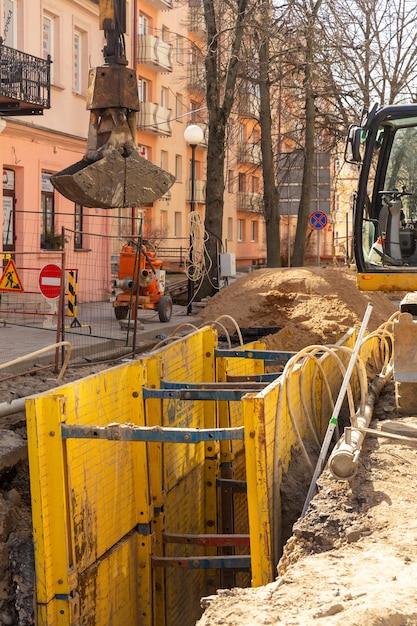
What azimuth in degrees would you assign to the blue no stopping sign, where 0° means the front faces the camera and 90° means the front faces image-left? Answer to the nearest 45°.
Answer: approximately 0°

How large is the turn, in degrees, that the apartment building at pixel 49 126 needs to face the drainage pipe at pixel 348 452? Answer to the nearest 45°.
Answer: approximately 45° to its right

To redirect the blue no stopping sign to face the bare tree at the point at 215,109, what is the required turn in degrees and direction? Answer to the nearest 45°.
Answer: approximately 45° to its right

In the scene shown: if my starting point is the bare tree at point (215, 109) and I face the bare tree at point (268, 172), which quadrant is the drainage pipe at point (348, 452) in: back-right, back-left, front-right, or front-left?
back-right

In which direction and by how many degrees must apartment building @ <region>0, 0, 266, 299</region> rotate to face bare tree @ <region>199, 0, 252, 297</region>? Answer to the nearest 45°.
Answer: approximately 45° to its left

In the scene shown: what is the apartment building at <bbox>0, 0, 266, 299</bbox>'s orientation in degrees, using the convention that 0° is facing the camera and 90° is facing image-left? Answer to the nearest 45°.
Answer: approximately 315°
